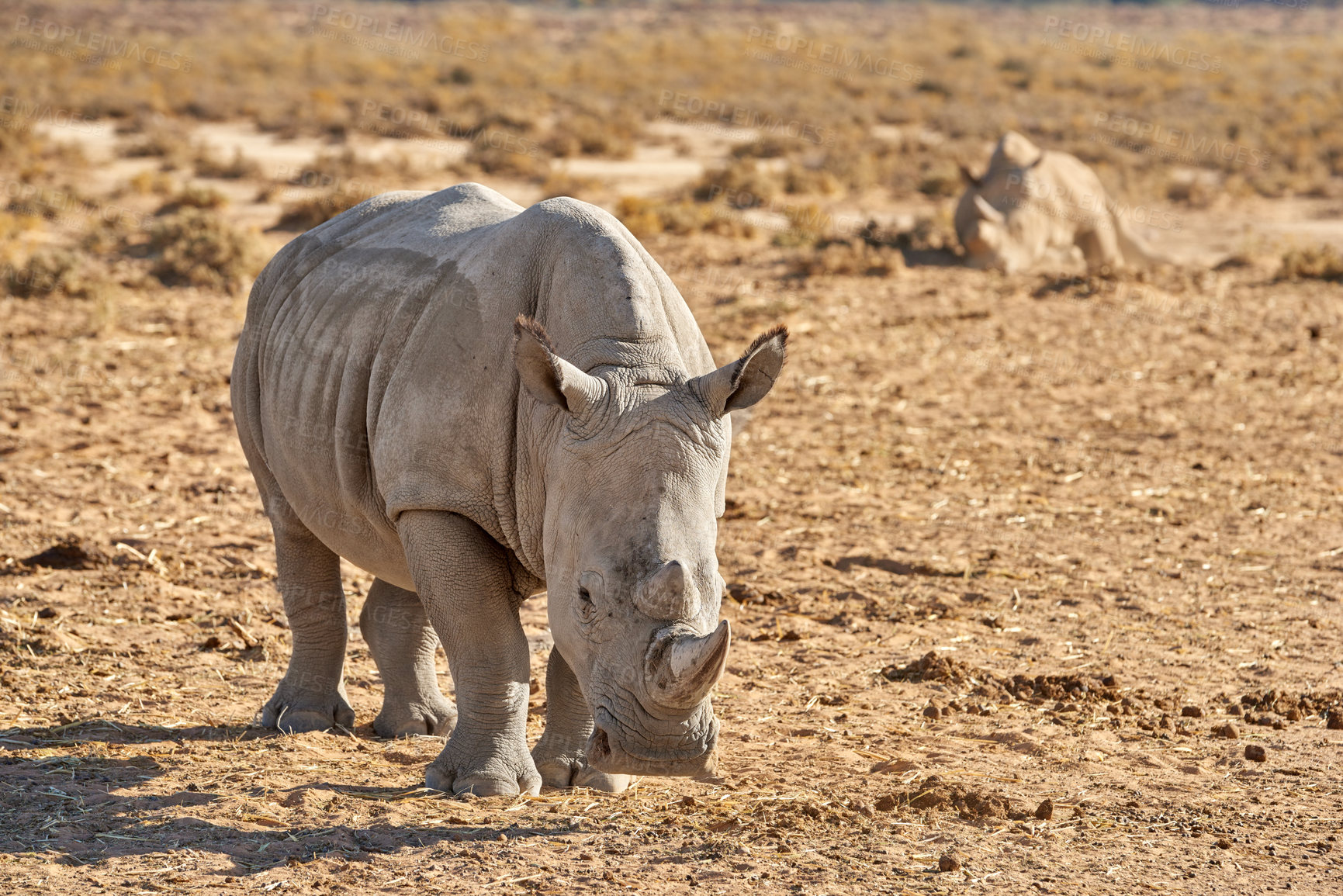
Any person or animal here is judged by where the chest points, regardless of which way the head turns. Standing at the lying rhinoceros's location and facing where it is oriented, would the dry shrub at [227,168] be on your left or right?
on your right

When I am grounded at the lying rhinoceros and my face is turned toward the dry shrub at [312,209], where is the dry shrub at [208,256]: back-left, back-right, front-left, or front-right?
front-left

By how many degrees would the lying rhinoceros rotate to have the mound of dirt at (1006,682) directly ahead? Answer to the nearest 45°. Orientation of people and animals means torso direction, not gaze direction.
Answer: approximately 45° to its left

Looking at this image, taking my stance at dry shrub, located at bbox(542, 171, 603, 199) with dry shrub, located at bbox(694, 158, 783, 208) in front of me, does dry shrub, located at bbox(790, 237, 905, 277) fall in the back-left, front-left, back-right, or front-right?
front-right

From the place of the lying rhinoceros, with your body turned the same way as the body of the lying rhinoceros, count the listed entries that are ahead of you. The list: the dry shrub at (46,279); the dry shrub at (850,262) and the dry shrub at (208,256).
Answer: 3

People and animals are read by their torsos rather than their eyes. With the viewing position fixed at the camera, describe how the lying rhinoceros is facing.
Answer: facing the viewer and to the left of the viewer

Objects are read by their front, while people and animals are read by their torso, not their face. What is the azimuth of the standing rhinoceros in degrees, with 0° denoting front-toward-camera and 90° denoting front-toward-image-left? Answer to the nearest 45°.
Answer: approximately 315°

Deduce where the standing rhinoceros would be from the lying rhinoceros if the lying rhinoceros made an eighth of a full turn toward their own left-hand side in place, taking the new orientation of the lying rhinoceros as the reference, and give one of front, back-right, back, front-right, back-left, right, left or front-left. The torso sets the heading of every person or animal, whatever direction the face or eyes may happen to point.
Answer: front

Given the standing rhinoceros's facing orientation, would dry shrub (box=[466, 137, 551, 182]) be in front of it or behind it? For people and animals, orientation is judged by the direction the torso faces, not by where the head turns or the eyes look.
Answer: behind

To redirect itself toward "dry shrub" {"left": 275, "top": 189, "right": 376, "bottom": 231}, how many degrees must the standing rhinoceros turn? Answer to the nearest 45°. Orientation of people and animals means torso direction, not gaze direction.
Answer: approximately 135° to its left

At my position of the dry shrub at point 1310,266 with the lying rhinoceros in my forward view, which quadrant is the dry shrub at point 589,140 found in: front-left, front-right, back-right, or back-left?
front-right
